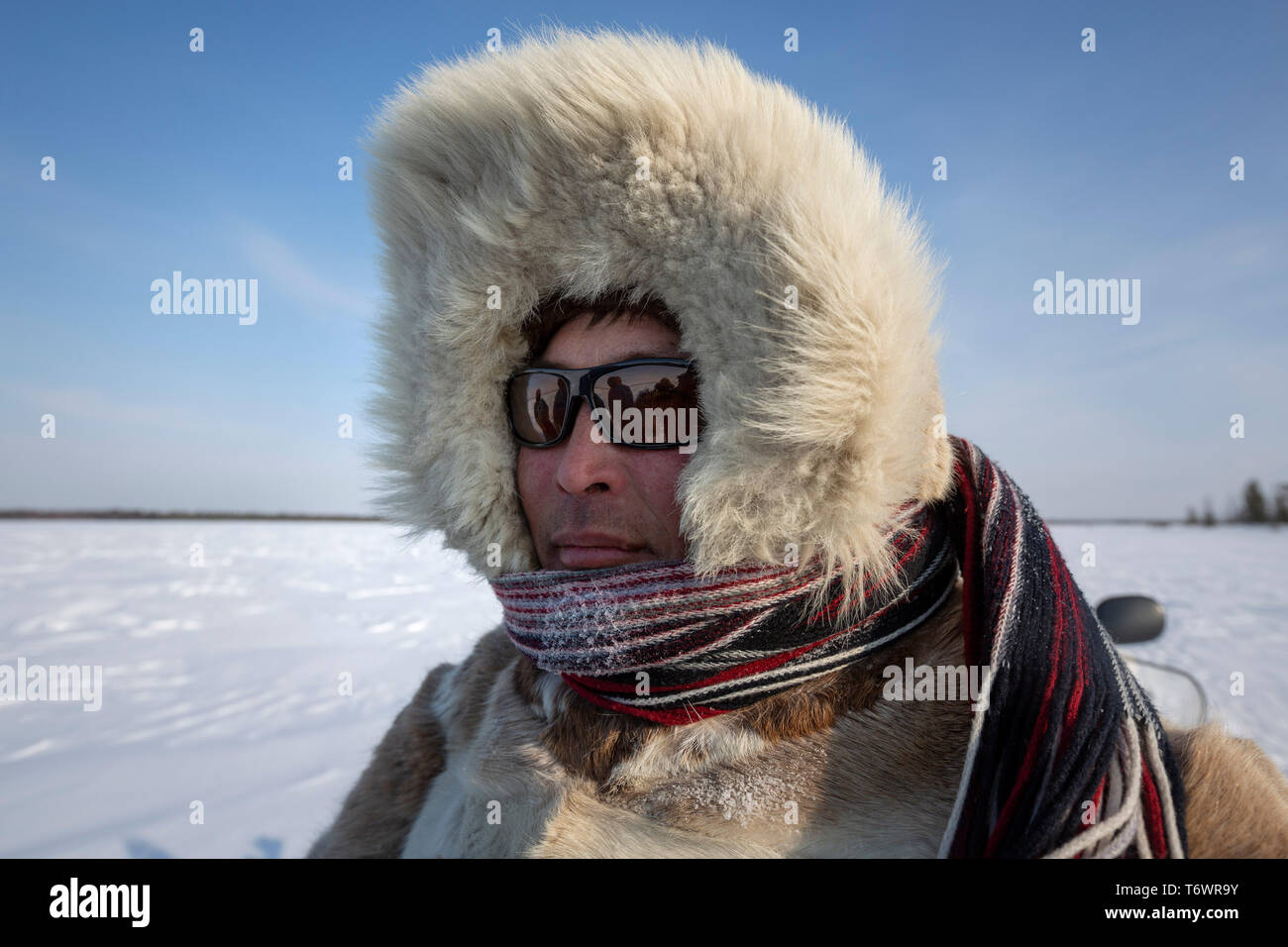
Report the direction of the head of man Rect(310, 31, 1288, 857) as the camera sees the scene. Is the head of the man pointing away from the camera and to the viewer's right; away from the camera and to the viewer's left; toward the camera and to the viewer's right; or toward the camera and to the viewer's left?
toward the camera and to the viewer's left

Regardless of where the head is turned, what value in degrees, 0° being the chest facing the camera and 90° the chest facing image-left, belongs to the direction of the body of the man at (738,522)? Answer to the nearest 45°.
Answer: approximately 45°
